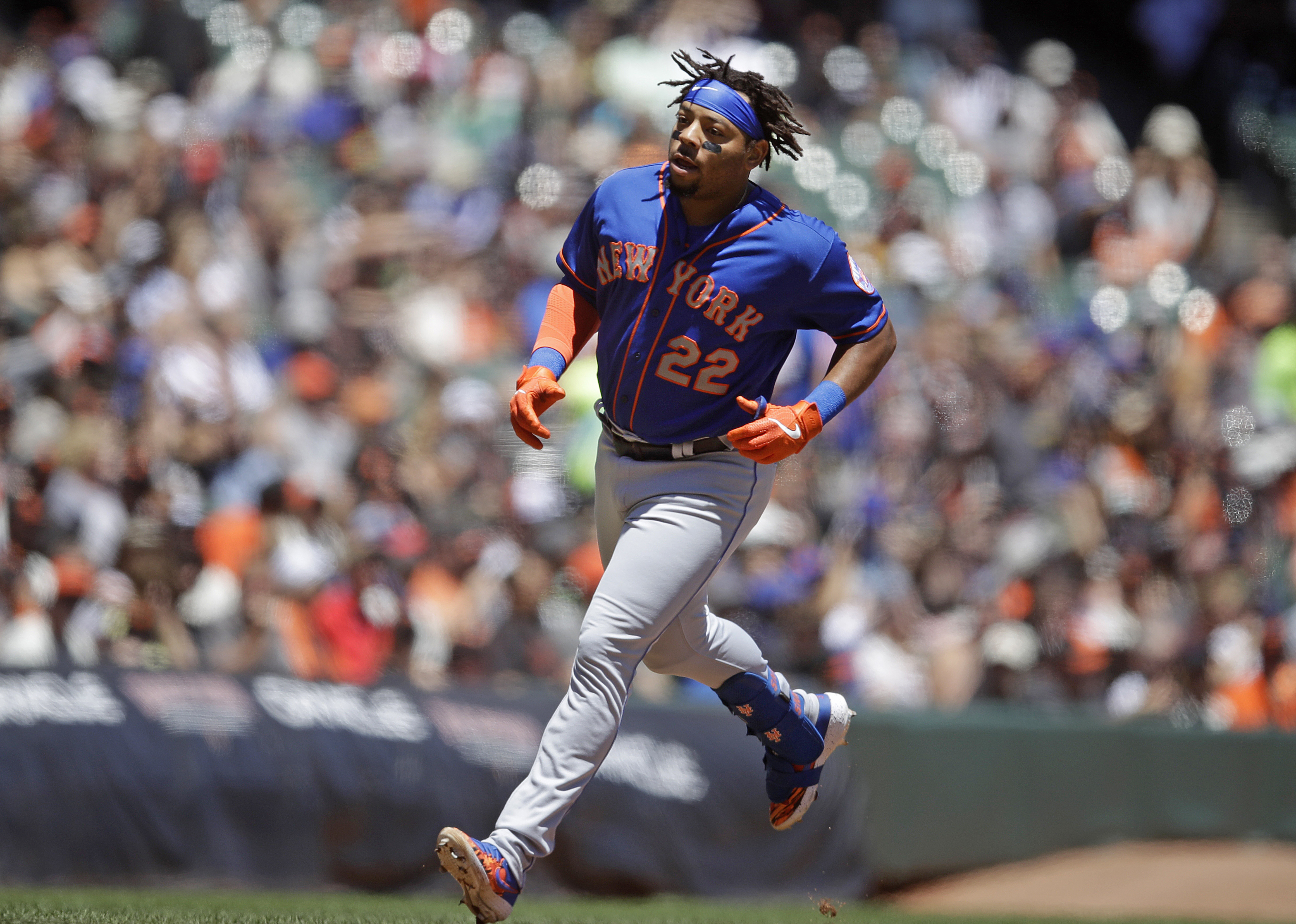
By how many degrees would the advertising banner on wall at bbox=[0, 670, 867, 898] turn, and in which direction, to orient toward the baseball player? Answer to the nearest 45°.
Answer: approximately 45° to its left

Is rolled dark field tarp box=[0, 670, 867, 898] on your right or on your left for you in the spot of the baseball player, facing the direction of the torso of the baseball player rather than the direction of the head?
on your right

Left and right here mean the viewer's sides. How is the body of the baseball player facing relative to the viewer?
facing the viewer and to the left of the viewer

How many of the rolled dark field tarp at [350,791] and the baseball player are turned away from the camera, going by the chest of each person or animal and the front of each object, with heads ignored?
0

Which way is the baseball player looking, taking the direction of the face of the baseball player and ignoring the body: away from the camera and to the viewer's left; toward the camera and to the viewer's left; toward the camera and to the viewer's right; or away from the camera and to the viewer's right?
toward the camera and to the viewer's left

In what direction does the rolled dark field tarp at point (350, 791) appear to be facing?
toward the camera
